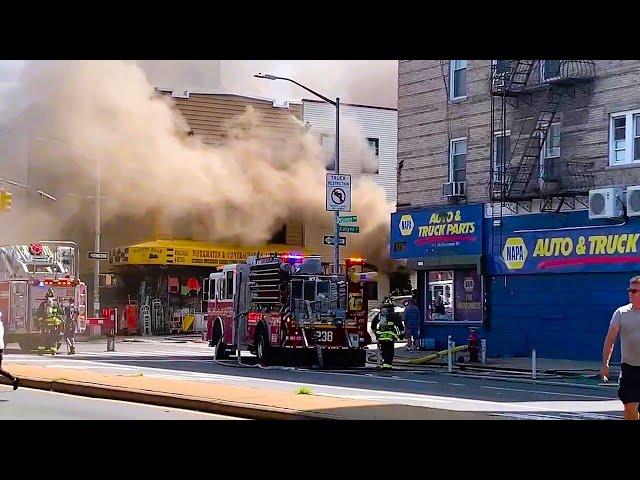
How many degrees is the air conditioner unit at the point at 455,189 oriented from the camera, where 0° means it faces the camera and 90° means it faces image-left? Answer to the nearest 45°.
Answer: approximately 45°

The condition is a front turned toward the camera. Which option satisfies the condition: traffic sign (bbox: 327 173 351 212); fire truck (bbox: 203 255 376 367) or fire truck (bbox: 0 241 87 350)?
the traffic sign

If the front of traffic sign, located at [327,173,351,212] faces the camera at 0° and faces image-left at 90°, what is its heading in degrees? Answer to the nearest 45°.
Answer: approximately 0°
